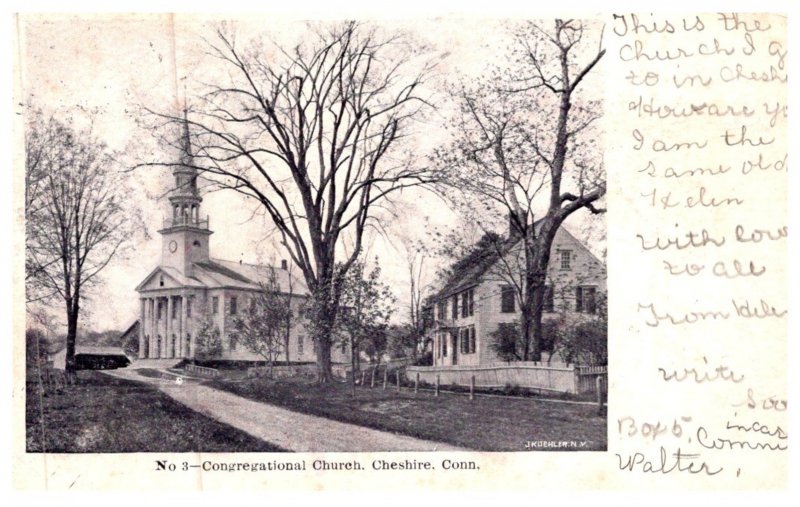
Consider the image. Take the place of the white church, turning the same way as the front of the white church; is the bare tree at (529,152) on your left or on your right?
on your left

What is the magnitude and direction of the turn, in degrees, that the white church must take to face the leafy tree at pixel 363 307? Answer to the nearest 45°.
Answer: approximately 135° to its left

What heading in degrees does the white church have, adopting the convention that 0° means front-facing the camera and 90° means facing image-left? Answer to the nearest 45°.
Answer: approximately 45°

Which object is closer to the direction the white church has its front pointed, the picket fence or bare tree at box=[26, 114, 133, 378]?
the bare tree

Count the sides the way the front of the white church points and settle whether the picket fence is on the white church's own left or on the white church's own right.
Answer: on the white church's own left
